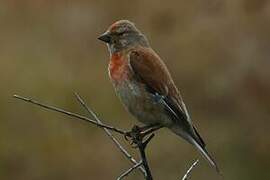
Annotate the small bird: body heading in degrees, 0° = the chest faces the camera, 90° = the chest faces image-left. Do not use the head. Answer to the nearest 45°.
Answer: approximately 90°
